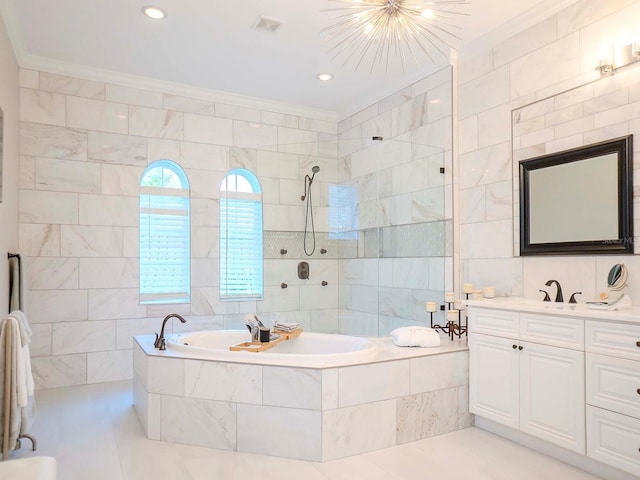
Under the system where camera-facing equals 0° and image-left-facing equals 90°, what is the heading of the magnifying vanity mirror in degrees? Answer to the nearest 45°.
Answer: approximately 45°

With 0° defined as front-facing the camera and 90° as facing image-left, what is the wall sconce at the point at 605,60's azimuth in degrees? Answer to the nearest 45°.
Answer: approximately 45°

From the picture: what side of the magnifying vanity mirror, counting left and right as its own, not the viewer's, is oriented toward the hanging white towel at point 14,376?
front

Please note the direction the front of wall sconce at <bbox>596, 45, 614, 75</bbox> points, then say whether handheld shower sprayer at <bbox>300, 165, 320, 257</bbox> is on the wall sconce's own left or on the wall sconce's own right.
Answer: on the wall sconce's own right

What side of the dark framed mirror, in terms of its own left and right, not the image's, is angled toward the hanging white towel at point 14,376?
front

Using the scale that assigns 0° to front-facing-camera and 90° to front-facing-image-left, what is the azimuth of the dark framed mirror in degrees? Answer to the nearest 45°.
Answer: approximately 45°

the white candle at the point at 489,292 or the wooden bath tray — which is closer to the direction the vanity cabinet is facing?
the wooden bath tray

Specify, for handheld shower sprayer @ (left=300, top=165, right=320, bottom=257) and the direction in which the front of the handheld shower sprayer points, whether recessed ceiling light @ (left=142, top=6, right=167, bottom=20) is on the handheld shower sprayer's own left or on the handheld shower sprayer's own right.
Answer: on the handheld shower sprayer's own right

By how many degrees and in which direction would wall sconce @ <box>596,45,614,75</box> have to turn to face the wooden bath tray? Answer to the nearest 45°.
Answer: approximately 45° to its right
